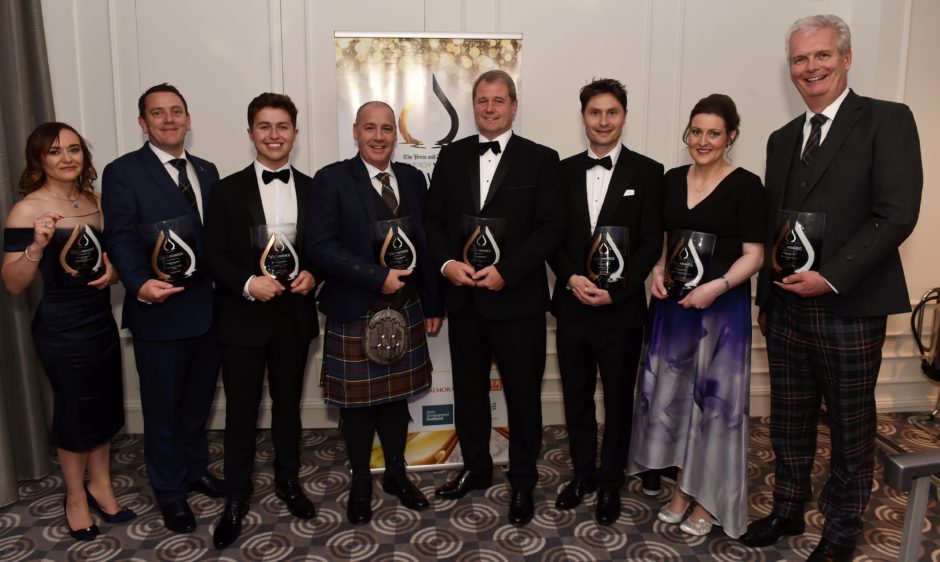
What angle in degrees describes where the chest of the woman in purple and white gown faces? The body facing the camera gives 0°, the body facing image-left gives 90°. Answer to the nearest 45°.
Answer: approximately 45°

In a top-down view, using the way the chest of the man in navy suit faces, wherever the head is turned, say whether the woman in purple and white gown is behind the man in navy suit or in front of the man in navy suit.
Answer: in front

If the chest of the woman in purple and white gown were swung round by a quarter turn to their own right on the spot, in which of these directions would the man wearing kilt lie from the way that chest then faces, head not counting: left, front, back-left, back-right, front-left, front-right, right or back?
front-left

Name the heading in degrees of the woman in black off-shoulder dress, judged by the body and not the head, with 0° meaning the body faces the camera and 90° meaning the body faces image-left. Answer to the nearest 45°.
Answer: approximately 315°
